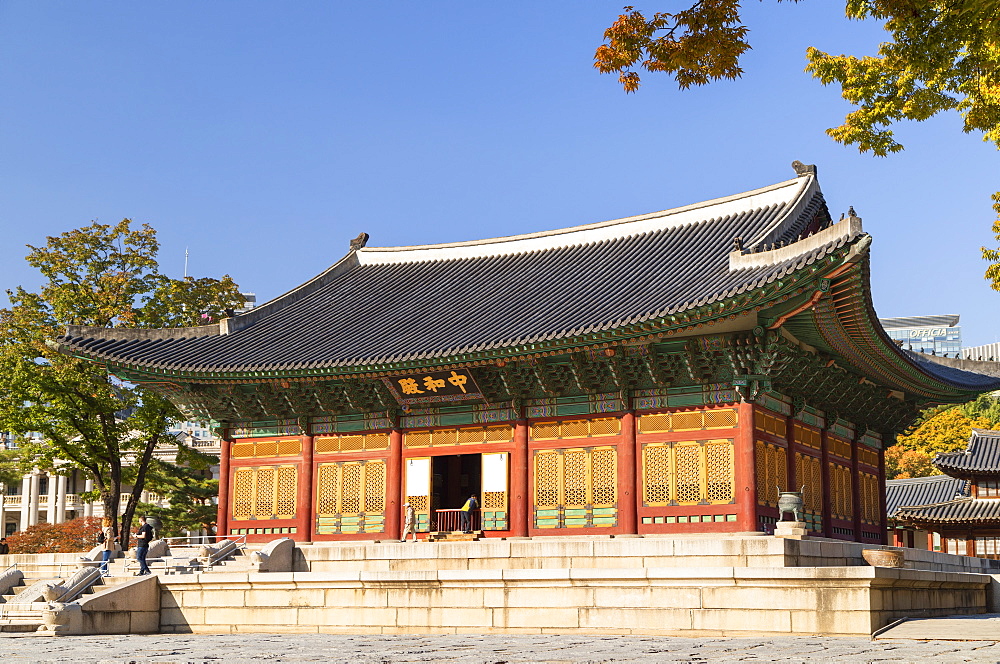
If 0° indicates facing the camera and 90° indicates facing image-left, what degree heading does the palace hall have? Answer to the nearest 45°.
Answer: approximately 45°

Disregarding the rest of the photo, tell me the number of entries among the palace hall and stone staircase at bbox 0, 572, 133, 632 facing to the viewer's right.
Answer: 0

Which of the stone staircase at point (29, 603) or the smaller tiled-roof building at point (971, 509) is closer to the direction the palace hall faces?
the stone staircase

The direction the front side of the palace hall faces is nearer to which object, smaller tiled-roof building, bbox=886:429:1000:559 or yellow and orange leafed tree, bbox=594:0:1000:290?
the yellow and orange leafed tree
